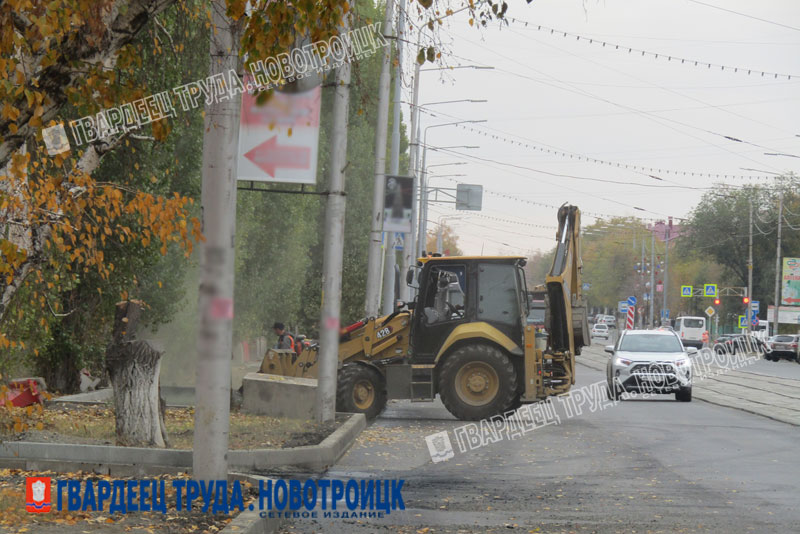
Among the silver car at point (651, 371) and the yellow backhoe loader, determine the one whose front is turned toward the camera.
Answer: the silver car

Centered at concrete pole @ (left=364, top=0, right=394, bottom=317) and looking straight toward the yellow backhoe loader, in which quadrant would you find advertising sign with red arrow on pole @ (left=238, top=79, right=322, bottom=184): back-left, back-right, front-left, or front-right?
front-right

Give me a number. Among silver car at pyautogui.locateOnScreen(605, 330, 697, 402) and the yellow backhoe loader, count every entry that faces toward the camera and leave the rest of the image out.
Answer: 1

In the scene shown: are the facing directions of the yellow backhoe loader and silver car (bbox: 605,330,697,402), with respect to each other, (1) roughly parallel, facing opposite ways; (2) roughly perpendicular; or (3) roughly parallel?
roughly perpendicular

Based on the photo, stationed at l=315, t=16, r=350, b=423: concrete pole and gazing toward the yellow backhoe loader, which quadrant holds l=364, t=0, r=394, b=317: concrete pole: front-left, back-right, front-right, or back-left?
front-left

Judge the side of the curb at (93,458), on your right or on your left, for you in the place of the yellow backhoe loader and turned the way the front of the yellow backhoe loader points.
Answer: on your left

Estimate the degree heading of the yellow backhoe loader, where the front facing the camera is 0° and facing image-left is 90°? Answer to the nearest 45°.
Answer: approximately 90°

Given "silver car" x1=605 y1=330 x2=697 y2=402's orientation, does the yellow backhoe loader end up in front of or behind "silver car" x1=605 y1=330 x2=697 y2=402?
in front

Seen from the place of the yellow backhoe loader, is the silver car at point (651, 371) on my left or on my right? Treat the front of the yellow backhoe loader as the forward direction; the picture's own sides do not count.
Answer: on my right

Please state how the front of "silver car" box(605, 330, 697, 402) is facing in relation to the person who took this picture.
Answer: facing the viewer

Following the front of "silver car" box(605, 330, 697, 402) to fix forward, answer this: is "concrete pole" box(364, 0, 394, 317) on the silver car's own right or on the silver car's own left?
on the silver car's own right
